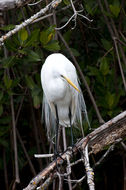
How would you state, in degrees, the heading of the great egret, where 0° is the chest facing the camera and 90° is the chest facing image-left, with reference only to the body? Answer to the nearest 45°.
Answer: approximately 0°
